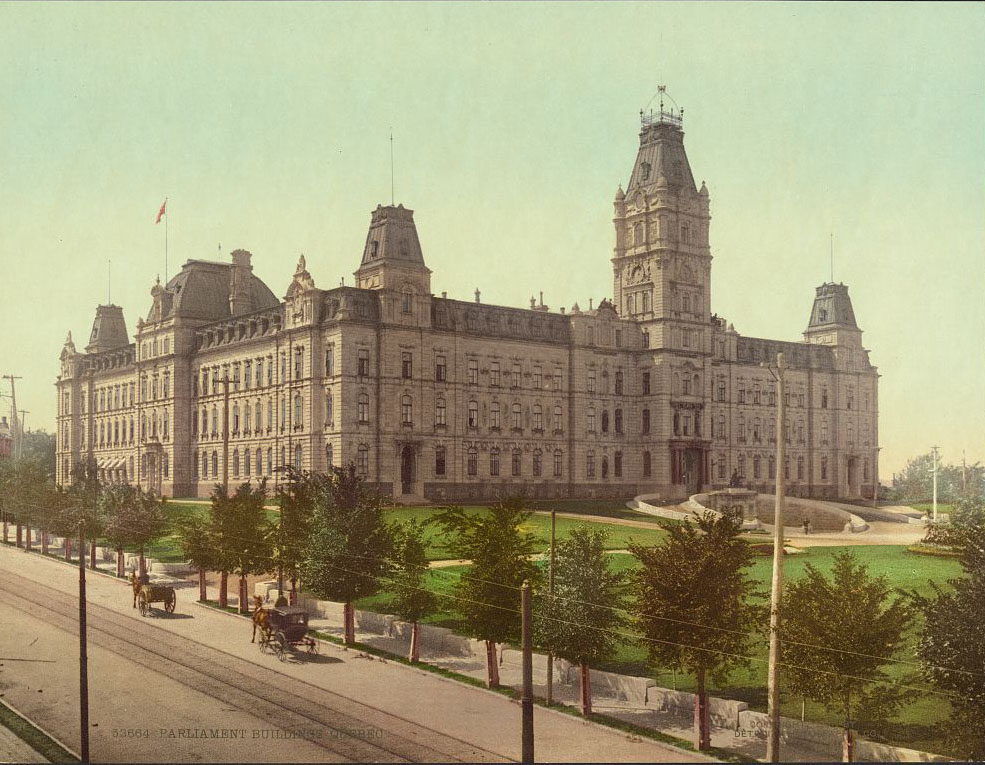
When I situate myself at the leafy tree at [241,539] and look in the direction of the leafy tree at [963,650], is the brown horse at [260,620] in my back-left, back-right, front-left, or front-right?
front-right

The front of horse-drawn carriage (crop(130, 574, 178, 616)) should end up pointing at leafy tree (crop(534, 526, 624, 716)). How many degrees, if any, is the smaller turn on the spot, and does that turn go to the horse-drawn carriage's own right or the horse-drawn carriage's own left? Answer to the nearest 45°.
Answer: approximately 180°

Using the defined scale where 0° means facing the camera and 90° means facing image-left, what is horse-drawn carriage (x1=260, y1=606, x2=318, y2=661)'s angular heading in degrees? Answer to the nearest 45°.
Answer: approximately 135°

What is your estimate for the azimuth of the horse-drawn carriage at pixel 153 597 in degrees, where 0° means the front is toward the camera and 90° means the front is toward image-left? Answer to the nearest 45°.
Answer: approximately 135°

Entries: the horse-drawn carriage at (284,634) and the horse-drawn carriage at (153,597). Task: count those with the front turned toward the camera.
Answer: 0

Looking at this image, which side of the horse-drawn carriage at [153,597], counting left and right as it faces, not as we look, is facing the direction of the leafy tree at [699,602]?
back

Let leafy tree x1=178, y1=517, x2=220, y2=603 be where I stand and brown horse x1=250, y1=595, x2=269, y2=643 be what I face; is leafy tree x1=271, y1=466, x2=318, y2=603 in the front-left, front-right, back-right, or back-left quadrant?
front-left

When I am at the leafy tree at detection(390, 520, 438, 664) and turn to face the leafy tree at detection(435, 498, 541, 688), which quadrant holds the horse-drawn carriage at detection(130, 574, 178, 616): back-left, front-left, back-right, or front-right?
back-right

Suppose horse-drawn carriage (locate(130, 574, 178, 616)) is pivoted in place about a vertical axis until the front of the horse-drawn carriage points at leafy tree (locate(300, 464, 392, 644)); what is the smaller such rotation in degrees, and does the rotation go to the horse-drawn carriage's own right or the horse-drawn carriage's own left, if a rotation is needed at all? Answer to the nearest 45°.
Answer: approximately 180°

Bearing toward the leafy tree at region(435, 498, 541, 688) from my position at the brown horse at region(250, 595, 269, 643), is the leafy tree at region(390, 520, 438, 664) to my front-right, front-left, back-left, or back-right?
front-left

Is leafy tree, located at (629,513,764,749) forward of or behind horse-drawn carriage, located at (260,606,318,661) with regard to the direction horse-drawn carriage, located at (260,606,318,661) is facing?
behind
